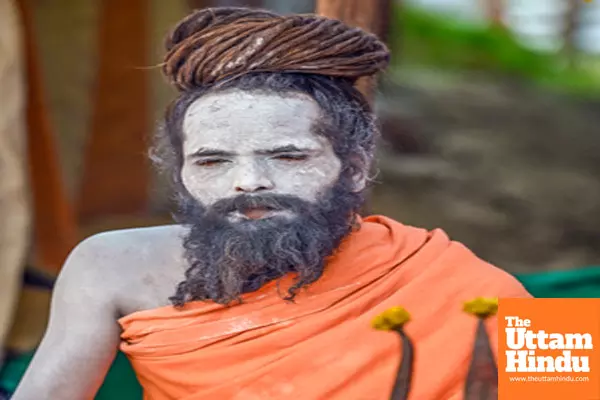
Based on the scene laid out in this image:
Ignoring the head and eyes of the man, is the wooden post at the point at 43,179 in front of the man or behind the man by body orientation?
behind

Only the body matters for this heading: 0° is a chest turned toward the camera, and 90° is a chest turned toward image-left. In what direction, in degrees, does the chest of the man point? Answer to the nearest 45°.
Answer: approximately 0°

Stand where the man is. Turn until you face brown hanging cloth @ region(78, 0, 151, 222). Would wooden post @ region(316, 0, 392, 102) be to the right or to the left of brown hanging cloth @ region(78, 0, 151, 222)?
right

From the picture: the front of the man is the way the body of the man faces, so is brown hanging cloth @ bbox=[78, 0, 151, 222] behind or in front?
behind

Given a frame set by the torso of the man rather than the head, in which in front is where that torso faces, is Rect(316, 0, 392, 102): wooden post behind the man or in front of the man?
behind
